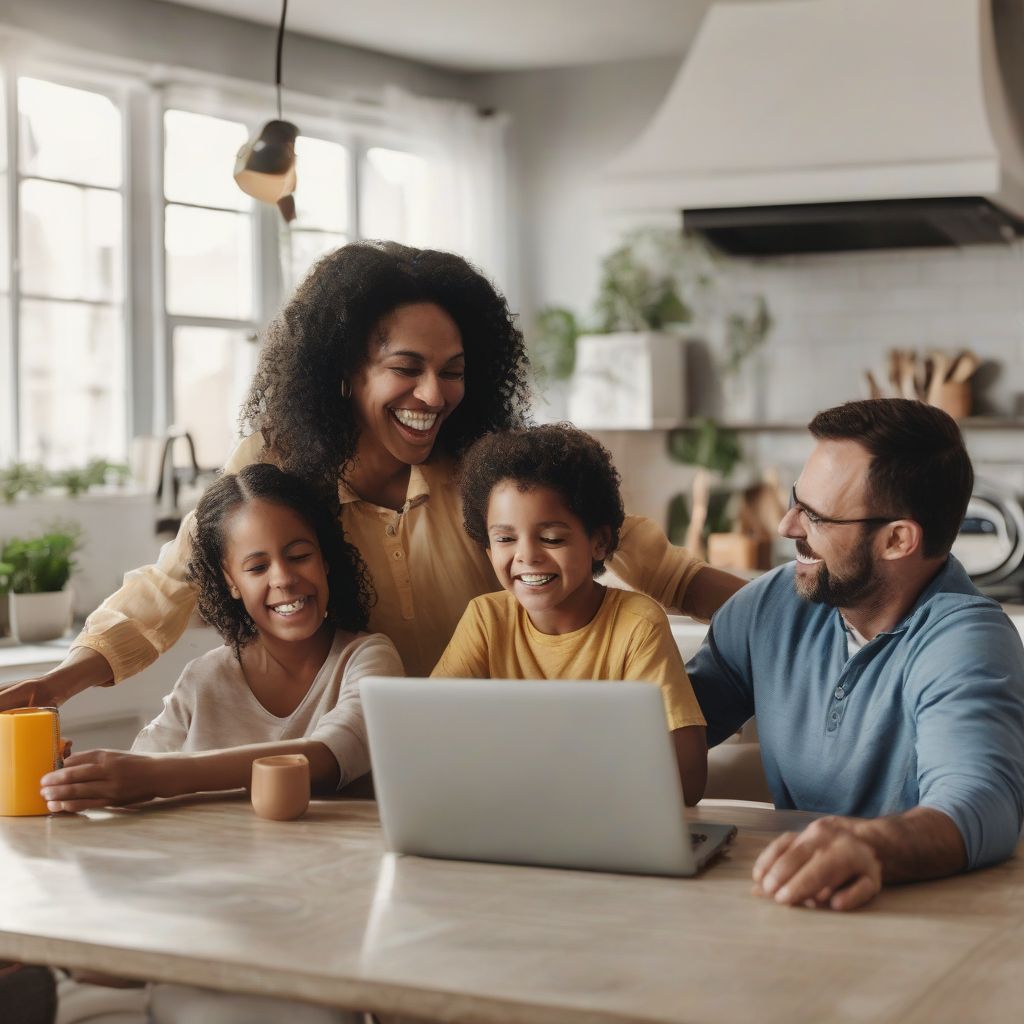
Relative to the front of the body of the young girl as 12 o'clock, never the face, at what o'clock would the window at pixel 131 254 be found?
The window is roughly at 6 o'clock from the young girl.

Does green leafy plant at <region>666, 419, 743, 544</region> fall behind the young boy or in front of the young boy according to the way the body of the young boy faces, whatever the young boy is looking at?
behind

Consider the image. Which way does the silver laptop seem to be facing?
away from the camera

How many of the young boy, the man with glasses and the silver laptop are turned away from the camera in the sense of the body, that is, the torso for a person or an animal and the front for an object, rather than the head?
1

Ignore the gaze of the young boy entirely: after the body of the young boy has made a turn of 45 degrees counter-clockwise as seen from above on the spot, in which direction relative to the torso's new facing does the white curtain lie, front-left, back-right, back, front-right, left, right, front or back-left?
back-left

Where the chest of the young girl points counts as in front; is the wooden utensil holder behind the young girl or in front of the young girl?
behind

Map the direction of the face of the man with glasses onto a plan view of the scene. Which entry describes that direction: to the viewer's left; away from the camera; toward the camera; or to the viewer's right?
to the viewer's left

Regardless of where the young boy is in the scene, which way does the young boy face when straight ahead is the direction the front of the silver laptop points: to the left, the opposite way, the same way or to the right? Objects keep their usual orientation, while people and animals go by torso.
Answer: the opposite way

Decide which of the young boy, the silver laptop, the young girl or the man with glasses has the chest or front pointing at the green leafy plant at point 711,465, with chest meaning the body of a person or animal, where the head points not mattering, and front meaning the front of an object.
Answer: the silver laptop

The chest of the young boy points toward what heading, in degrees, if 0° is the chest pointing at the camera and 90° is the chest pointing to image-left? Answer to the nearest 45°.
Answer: approximately 0°

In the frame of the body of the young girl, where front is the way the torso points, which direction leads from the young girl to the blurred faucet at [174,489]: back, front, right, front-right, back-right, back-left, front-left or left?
back

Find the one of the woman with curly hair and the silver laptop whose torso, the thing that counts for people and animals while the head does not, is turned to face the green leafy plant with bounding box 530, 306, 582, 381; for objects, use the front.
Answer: the silver laptop

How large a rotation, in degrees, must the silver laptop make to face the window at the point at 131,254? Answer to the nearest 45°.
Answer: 0° — it already faces it

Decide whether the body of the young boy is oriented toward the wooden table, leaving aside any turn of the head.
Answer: yes

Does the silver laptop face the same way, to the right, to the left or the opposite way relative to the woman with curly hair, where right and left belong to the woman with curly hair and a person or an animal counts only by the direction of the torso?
the opposite way
